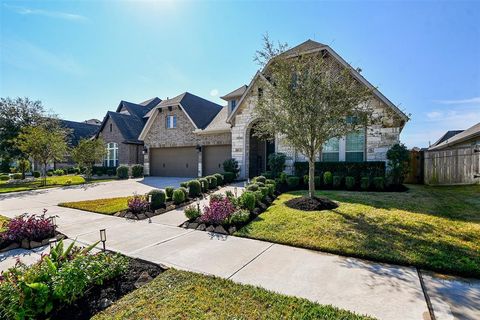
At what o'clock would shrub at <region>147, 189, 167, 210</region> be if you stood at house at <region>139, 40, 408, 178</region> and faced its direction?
The shrub is roughly at 12 o'clock from the house.

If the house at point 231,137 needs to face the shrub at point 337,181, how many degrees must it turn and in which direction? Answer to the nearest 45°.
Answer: approximately 45° to its left

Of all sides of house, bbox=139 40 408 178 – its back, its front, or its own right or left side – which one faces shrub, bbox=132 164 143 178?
right

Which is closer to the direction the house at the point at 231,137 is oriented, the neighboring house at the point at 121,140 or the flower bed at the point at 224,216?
the flower bed

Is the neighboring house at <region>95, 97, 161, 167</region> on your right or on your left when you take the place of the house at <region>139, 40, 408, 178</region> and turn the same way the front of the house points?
on your right

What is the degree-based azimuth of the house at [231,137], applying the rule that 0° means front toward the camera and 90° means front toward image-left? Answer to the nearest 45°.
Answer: approximately 0°

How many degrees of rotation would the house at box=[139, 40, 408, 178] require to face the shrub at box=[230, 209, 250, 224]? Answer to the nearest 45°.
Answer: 0° — it already faces it

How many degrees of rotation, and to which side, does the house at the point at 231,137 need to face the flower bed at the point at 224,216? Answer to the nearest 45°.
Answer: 0° — it already faces it

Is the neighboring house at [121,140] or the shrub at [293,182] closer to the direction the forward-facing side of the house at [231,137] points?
the shrub

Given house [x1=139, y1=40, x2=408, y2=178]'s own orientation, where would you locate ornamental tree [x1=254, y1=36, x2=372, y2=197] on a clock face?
The ornamental tree is roughly at 11 o'clock from the house.

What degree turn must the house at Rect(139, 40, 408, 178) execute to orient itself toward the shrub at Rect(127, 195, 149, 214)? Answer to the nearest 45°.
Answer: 0° — it already faces it

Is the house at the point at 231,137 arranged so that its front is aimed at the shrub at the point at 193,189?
yes

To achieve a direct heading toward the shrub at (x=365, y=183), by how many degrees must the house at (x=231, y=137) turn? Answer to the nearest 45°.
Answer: approximately 45° to its left
